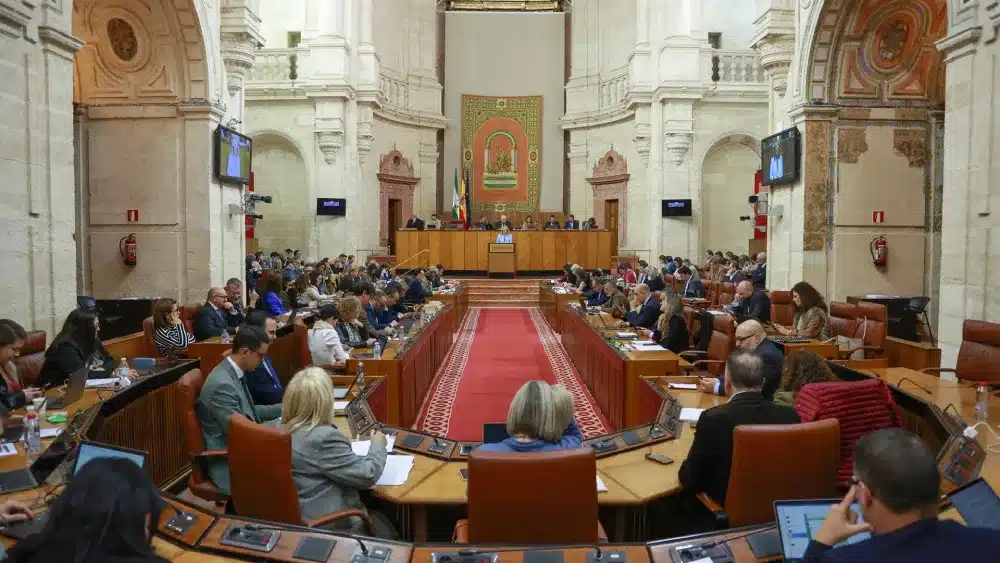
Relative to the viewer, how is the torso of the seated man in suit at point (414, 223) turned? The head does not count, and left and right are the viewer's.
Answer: facing the viewer

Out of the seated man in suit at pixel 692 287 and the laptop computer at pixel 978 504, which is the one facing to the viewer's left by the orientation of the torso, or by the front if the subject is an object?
the seated man in suit

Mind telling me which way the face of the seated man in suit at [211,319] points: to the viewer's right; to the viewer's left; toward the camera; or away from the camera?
to the viewer's right

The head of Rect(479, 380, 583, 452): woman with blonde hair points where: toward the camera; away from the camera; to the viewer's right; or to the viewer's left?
away from the camera

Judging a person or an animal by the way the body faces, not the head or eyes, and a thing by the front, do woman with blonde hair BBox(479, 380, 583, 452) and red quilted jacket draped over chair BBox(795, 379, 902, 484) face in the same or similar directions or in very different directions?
same or similar directions

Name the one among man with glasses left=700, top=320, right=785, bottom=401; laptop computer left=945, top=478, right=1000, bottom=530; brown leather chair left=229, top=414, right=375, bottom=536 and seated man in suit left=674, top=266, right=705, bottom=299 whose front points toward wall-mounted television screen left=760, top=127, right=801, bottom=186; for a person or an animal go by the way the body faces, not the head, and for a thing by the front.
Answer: the brown leather chair

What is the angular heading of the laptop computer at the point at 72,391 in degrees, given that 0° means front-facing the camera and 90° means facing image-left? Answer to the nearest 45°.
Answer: approximately 90°

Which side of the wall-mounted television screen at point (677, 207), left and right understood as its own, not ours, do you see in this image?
front

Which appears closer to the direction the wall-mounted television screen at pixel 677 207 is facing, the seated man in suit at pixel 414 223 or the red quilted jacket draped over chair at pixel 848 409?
the red quilted jacket draped over chair

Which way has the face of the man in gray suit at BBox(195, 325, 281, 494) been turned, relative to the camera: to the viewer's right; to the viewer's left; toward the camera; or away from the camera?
to the viewer's right

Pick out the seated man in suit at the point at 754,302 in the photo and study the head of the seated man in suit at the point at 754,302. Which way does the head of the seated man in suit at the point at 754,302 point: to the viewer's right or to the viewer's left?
to the viewer's left

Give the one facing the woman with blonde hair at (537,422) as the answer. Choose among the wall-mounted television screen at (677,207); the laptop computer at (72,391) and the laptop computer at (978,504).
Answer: the wall-mounted television screen

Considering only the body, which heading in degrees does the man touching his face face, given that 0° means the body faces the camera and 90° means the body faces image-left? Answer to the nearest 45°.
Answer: approximately 135°

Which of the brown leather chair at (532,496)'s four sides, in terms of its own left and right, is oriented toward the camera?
back

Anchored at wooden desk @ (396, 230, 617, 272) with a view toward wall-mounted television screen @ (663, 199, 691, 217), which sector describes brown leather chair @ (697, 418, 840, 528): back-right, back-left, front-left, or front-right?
front-right
